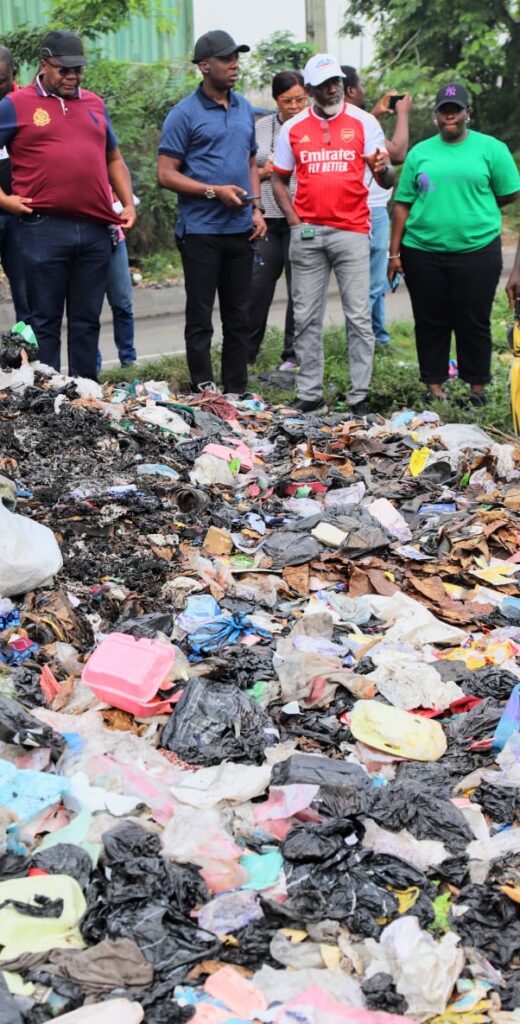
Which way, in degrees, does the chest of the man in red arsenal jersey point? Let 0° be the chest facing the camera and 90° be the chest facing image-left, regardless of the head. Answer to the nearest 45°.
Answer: approximately 0°

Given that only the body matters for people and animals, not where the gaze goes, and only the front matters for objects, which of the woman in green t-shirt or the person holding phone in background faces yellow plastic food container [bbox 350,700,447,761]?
the woman in green t-shirt

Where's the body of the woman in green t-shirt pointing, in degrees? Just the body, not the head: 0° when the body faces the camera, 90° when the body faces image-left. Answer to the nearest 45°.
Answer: approximately 0°
